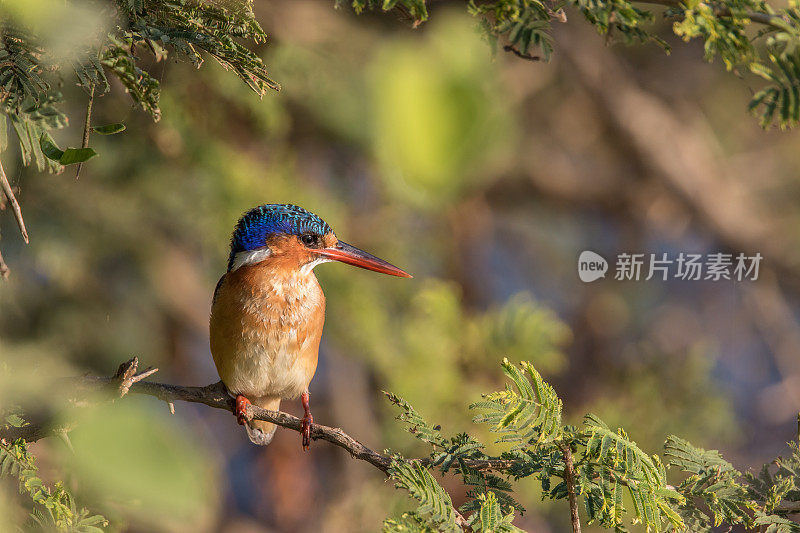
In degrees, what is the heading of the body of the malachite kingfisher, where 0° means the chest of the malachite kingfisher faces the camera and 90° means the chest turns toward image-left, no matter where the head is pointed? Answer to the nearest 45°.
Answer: approximately 315°
